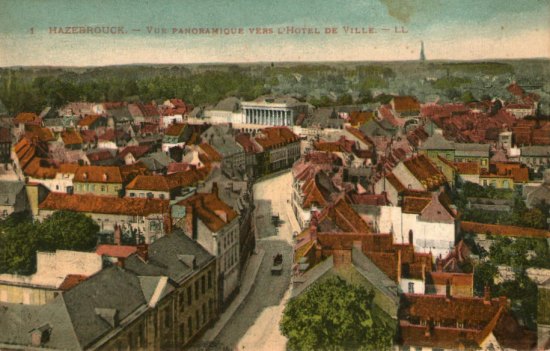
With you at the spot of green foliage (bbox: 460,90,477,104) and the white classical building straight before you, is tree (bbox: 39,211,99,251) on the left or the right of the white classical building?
left
